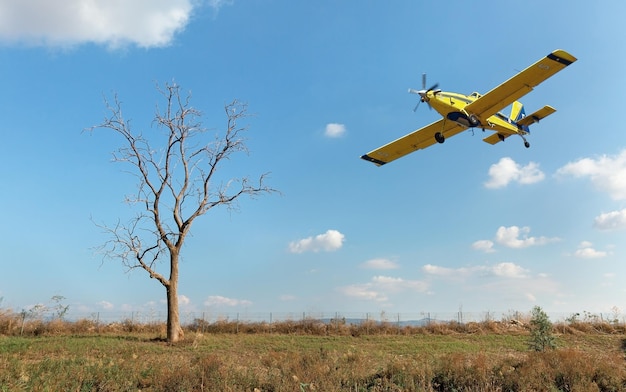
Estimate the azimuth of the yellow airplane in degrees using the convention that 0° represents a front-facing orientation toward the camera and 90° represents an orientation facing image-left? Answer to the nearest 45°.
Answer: approximately 45°
